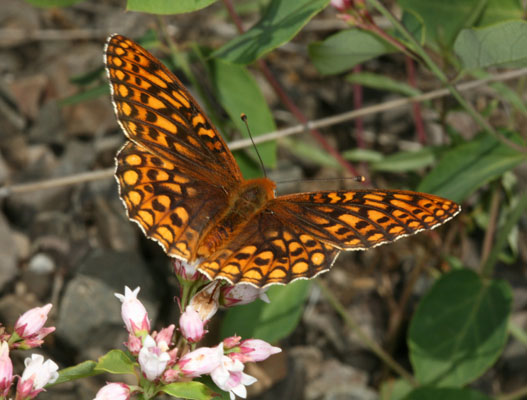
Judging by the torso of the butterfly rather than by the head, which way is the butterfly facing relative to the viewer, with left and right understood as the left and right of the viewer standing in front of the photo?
facing away from the viewer and to the right of the viewer

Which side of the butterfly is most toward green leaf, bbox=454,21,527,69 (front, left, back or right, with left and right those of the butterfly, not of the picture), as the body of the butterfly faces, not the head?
front

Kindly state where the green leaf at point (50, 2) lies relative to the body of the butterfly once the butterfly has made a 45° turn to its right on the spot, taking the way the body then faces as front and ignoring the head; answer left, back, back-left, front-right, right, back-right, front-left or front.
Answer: back-left

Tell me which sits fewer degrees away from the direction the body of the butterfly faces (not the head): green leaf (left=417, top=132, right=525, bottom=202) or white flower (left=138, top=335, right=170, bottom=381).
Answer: the green leaf

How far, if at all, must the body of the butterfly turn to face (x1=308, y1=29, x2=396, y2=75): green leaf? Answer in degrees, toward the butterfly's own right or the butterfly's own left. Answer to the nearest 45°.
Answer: approximately 45° to the butterfly's own left

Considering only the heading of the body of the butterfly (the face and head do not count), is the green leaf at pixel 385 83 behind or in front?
in front

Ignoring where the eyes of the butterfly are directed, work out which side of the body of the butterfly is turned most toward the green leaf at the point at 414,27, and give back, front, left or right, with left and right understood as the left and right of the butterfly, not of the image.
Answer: front

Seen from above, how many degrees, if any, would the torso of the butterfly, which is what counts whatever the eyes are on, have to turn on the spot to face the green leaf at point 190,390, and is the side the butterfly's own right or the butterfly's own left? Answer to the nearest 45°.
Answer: approximately 135° to the butterfly's own right
